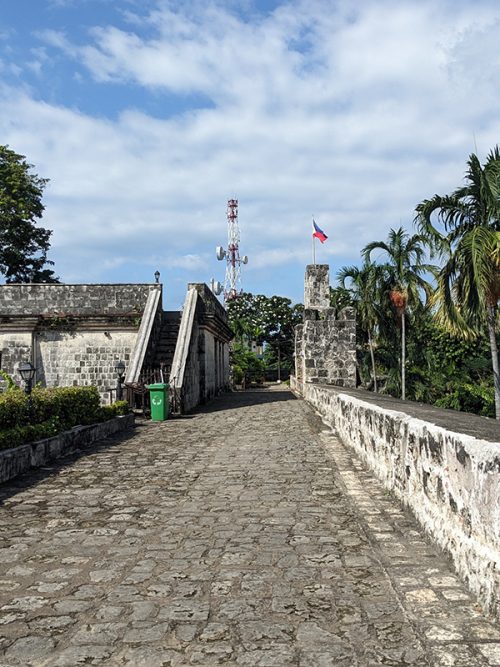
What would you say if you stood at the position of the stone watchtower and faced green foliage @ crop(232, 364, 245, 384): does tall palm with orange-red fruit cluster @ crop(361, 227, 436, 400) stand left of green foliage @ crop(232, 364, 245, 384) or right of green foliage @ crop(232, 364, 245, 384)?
right

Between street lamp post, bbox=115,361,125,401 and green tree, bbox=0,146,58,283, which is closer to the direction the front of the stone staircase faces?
the street lamp post

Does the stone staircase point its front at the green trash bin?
yes

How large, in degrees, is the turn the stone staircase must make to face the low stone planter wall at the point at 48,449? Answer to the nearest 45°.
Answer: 0° — it already faces it

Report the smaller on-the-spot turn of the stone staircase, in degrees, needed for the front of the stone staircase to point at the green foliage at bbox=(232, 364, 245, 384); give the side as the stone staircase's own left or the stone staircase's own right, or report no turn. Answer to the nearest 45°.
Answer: approximately 180°

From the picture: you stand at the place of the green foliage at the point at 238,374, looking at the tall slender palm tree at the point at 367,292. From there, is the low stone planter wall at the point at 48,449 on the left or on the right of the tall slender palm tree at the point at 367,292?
right

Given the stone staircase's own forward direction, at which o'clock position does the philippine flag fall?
The philippine flag is roughly at 8 o'clock from the stone staircase.

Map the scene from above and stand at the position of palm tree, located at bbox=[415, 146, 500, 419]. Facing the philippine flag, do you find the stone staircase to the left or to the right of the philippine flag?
left

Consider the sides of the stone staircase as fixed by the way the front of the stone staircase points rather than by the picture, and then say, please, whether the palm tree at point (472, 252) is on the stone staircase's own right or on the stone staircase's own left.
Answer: on the stone staircase's own left

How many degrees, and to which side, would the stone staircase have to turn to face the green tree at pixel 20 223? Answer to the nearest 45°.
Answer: approximately 135° to its right

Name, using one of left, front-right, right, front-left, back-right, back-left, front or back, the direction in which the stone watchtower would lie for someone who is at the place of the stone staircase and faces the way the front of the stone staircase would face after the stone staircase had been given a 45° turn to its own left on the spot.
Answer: front-left

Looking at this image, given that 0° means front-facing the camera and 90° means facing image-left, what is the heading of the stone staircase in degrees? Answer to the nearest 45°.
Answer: approximately 0°
